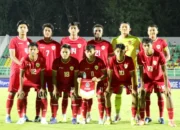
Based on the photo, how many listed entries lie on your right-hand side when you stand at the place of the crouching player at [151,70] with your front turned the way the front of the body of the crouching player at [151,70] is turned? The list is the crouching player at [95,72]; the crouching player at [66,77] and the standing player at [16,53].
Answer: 3

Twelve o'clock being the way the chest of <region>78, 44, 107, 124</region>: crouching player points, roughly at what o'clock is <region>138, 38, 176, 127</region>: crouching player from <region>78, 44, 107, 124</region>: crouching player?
<region>138, 38, 176, 127</region>: crouching player is roughly at 9 o'clock from <region>78, 44, 107, 124</region>: crouching player.

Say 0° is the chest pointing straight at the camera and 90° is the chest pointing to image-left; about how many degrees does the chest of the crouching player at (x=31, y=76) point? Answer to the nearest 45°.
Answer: approximately 0°

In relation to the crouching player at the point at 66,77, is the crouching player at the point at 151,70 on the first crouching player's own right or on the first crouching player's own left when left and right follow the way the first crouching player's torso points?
on the first crouching player's own left

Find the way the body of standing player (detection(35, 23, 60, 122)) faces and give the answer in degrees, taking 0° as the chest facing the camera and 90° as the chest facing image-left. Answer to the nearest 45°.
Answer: approximately 0°

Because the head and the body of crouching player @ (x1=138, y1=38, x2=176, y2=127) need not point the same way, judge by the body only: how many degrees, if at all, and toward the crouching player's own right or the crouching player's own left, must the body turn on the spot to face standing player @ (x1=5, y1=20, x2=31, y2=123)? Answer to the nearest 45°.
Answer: approximately 90° to the crouching player's own right

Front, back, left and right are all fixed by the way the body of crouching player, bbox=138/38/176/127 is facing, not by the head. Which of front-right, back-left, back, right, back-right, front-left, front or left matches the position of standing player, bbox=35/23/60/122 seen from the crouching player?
right

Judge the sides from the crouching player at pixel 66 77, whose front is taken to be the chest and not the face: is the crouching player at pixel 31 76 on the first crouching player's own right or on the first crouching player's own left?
on the first crouching player's own right
